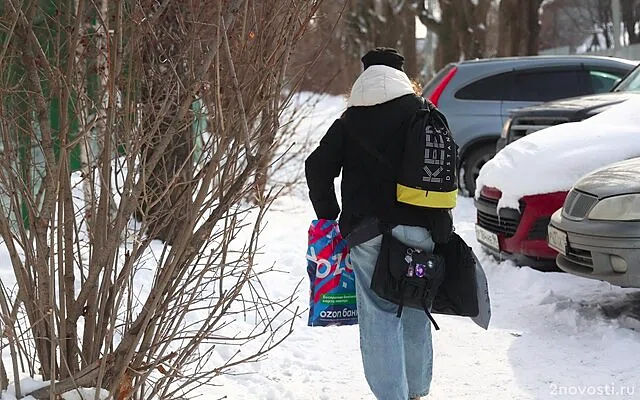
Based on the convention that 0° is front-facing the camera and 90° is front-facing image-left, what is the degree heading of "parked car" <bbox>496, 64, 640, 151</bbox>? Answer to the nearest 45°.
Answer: approximately 45°

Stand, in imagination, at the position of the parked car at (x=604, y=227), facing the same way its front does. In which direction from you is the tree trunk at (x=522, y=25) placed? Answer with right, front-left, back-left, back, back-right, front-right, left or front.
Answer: back-right

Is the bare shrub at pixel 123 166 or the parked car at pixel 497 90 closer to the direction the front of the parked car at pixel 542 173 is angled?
the bare shrub

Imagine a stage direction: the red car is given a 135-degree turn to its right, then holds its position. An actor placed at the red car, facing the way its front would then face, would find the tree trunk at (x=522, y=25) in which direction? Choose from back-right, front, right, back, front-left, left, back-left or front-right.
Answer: front

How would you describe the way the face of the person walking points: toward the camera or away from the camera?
away from the camera

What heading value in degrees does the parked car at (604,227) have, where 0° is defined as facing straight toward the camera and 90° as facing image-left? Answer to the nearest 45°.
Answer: approximately 45°

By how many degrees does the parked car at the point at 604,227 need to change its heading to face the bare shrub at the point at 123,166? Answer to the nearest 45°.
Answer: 0° — it already faces it

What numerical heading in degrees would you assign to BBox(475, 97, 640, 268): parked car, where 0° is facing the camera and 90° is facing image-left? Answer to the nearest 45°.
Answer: approximately 45°
